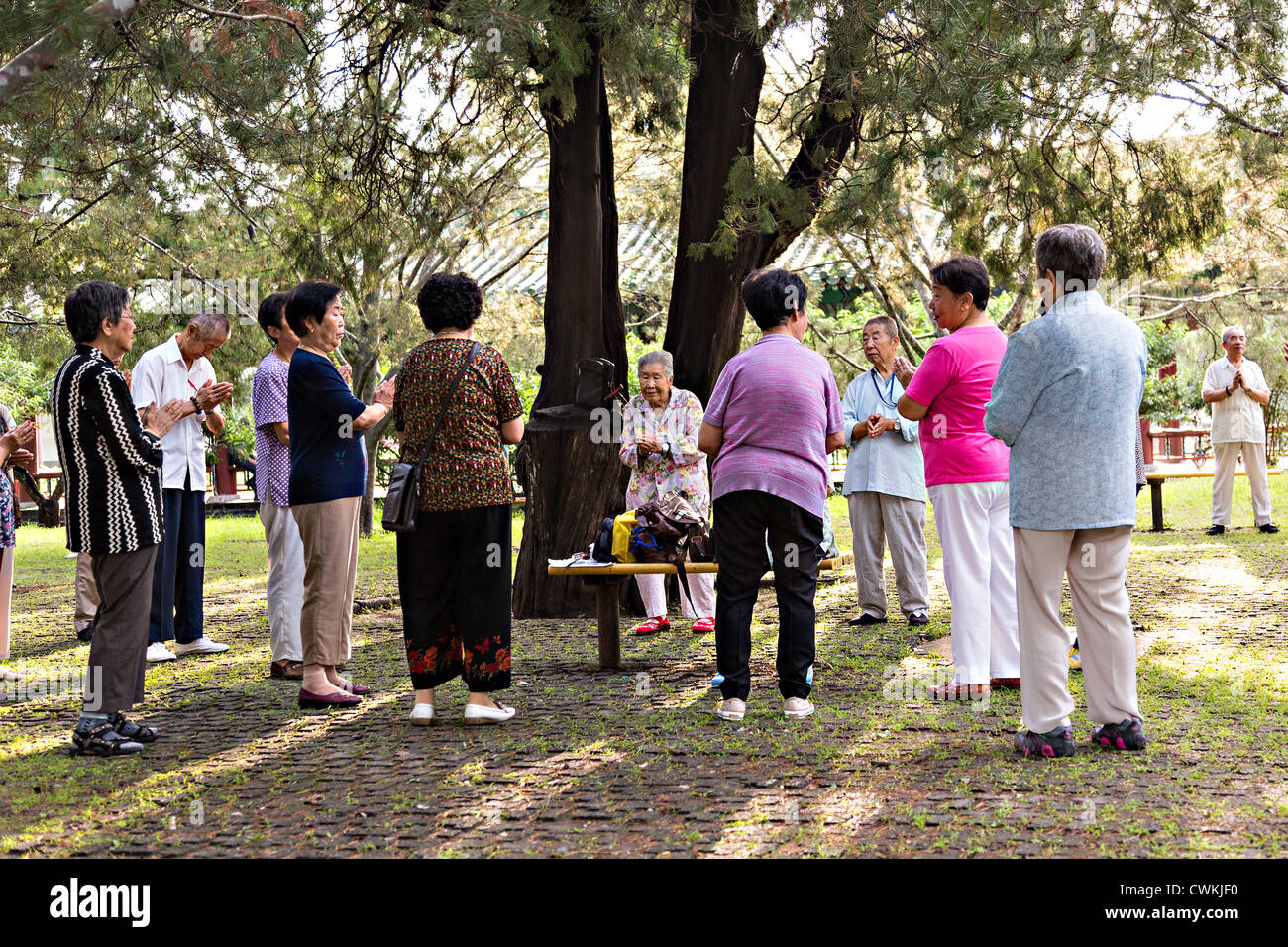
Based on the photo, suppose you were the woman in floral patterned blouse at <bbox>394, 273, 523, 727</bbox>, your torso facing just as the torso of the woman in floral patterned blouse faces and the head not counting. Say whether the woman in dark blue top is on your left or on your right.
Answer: on your left

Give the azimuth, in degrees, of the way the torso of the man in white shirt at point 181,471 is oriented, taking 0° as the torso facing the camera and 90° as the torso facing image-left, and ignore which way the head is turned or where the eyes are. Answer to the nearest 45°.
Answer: approximately 315°

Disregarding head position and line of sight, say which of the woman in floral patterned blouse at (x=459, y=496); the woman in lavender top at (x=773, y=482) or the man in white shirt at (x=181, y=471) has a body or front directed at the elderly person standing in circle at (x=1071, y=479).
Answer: the man in white shirt

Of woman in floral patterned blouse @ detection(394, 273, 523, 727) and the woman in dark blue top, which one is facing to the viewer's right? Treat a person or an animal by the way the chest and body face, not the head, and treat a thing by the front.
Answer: the woman in dark blue top

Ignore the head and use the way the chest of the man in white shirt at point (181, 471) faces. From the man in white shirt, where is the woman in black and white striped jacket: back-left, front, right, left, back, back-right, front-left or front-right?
front-right

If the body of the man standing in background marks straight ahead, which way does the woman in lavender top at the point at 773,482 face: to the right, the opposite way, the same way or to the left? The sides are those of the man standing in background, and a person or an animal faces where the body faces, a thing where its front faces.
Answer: the opposite way

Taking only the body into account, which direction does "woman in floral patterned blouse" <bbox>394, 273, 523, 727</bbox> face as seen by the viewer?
away from the camera

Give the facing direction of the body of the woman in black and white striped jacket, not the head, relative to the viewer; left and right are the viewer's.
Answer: facing to the right of the viewer

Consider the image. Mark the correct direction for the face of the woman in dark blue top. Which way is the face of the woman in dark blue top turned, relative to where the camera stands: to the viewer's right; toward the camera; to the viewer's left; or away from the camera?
to the viewer's right

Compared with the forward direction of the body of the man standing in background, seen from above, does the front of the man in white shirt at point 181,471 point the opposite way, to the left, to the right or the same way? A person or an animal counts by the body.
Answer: to the left

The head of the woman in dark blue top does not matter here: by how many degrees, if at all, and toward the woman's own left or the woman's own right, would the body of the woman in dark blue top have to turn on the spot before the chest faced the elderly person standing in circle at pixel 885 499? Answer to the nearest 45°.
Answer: approximately 45° to the woman's own left

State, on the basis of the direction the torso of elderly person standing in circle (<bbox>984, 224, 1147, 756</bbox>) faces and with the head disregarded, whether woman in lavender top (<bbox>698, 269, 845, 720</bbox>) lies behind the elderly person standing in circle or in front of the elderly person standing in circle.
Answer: in front

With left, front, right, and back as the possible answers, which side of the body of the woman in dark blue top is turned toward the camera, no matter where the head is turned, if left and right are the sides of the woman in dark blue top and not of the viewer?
right

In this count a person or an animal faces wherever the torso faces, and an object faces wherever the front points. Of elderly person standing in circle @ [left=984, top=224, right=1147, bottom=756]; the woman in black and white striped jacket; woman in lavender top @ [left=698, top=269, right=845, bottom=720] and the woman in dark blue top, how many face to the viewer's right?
2

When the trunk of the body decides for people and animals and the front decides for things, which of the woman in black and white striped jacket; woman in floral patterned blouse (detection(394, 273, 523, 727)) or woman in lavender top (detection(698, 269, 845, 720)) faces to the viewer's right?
the woman in black and white striped jacket

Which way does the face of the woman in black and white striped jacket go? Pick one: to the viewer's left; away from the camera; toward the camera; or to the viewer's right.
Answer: to the viewer's right

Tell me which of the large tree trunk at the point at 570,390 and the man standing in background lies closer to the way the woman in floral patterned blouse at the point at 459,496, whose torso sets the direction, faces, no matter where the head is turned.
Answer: the large tree trunk
